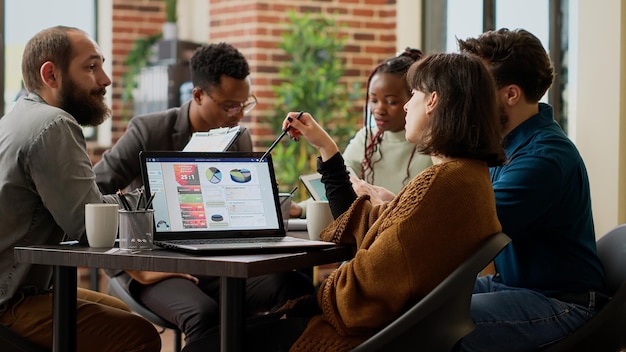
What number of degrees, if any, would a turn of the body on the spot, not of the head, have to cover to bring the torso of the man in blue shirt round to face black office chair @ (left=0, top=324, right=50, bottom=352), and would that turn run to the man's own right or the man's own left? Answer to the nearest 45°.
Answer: approximately 45° to the man's own left

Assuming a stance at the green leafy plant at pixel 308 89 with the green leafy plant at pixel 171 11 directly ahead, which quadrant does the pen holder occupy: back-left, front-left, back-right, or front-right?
back-left

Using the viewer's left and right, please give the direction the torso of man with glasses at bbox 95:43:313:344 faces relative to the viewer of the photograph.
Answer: facing the viewer and to the right of the viewer

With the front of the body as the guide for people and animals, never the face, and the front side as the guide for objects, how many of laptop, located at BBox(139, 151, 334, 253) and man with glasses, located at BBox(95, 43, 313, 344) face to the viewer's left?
0

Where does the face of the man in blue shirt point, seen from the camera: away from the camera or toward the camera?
away from the camera

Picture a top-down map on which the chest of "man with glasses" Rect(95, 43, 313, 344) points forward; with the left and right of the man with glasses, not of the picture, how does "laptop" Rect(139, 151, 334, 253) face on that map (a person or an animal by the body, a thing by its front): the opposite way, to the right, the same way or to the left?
the same way

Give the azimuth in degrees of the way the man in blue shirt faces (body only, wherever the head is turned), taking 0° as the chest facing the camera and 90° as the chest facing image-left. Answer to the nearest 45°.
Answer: approximately 135°

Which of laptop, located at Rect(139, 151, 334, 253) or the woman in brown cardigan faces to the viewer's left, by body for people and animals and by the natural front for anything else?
the woman in brown cardigan

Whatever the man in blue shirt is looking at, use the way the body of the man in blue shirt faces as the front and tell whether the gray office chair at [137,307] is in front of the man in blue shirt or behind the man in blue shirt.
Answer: in front

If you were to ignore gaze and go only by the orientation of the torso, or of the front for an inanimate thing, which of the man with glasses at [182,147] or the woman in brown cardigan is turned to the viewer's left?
the woman in brown cardigan

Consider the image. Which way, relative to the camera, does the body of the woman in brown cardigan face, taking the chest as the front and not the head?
to the viewer's left
